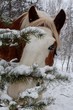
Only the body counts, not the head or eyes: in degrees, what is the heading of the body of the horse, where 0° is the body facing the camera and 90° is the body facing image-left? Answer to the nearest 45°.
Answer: approximately 315°
